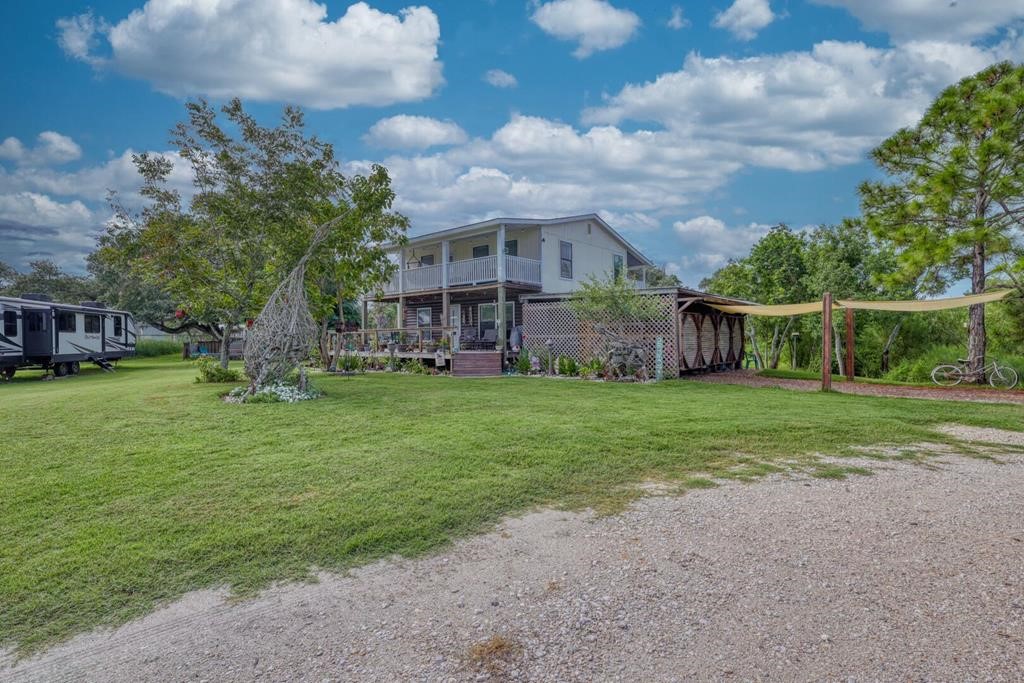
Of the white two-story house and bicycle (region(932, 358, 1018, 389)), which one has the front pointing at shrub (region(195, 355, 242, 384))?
the white two-story house

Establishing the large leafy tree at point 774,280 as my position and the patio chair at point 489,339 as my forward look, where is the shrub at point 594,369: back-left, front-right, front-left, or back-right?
front-left

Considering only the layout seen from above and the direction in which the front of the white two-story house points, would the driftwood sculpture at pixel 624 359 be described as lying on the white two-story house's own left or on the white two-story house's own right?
on the white two-story house's own left

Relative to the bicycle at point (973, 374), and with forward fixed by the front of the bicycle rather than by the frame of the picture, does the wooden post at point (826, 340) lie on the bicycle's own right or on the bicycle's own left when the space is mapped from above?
on the bicycle's own right

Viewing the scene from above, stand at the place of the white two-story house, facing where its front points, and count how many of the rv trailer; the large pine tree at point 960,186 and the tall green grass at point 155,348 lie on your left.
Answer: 1

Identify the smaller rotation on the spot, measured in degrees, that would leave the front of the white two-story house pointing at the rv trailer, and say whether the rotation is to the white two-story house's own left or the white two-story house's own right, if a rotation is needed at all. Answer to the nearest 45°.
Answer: approximately 45° to the white two-story house's own right

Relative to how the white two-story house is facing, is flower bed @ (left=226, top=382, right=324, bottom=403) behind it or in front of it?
in front
